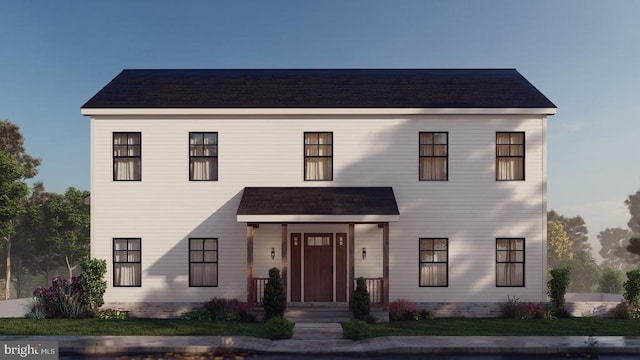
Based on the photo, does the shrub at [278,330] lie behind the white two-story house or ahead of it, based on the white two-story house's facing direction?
ahead

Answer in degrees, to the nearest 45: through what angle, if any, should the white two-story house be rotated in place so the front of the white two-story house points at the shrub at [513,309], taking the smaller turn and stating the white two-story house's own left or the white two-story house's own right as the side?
approximately 90° to the white two-story house's own left

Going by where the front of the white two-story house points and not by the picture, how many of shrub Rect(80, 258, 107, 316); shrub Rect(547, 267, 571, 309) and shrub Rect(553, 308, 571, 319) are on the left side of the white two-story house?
2

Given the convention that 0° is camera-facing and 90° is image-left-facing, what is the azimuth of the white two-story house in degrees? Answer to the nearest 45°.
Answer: approximately 0°

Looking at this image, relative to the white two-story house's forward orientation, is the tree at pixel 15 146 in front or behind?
behind

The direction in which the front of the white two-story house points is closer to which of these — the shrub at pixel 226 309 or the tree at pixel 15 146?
the shrub

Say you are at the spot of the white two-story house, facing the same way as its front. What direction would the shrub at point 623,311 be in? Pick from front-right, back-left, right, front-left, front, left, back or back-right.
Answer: left

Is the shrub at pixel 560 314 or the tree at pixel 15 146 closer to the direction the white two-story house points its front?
the shrub

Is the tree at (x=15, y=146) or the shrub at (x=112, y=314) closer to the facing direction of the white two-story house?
the shrub

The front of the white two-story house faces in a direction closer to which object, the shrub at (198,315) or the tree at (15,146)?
the shrub

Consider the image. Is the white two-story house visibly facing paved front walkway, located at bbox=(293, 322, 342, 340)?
yes
